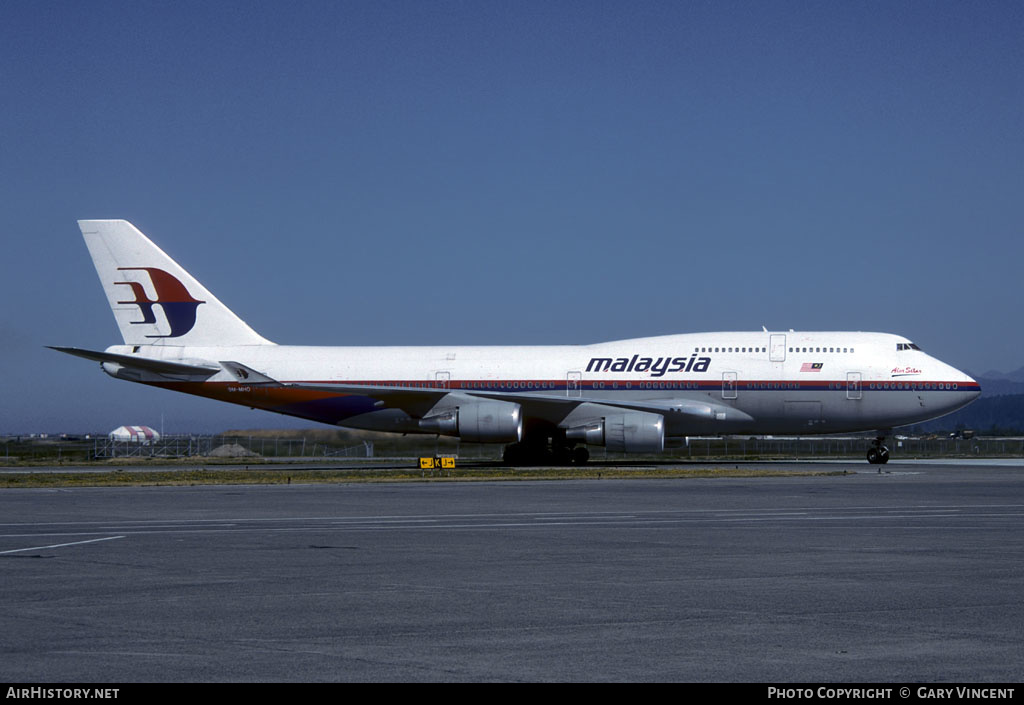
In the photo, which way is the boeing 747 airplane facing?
to the viewer's right
